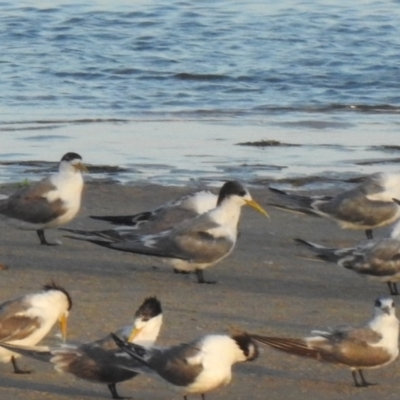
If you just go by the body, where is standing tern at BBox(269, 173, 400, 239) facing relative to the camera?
to the viewer's right

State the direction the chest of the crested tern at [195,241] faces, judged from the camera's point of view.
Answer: to the viewer's right

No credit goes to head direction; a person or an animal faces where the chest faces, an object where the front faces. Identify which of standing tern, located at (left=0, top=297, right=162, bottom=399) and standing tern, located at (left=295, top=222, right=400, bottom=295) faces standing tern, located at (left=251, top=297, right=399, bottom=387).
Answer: standing tern, located at (left=0, top=297, right=162, bottom=399)

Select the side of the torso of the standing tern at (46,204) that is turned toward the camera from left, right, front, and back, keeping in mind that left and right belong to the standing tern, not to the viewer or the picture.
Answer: right

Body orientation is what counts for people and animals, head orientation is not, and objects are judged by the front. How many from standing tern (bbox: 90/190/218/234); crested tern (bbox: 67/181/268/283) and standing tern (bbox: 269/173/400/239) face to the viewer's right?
3

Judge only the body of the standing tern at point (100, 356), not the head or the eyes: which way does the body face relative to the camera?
to the viewer's right

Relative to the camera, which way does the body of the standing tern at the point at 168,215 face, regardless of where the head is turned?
to the viewer's right

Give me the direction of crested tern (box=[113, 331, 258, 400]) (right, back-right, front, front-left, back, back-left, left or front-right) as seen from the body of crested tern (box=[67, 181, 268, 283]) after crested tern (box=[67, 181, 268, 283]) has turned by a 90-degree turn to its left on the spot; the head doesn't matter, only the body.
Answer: back

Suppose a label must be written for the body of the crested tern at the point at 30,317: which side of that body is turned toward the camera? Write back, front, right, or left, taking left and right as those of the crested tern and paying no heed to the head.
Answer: right

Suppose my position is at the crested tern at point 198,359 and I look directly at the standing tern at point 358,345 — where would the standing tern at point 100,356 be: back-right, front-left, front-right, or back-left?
back-left

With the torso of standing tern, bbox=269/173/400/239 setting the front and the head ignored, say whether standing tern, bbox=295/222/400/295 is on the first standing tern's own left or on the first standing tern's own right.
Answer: on the first standing tern's own right

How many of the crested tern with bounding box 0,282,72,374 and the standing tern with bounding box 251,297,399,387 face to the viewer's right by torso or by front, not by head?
2

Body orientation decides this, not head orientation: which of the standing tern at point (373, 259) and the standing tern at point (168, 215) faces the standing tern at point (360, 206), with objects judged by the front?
the standing tern at point (168, 215)

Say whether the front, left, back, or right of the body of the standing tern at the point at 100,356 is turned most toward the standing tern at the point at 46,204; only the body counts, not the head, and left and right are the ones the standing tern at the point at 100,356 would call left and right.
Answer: left

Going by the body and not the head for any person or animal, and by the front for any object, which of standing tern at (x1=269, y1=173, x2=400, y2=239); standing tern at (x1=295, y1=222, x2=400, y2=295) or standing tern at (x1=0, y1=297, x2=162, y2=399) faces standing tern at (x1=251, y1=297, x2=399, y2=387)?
standing tern at (x1=0, y1=297, x2=162, y2=399)
